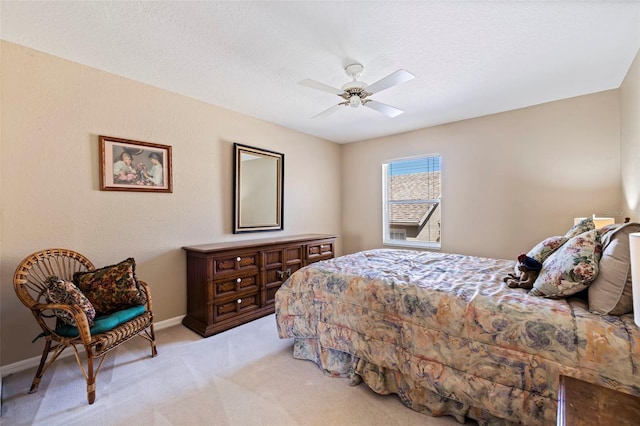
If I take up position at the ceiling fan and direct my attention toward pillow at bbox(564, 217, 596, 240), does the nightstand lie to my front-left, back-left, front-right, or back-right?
front-right

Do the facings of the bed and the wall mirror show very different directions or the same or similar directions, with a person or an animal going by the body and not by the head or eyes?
very different directions

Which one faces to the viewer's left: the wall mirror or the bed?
the bed

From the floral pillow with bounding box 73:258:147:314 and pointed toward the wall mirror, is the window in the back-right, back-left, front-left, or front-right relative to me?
front-right

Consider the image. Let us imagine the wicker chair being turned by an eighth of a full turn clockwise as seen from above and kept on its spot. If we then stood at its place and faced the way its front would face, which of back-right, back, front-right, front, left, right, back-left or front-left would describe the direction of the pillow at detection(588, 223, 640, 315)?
front-left

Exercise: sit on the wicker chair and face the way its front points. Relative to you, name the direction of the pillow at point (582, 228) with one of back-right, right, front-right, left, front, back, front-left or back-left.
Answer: front

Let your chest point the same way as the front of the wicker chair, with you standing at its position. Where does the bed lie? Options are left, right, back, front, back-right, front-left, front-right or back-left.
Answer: front

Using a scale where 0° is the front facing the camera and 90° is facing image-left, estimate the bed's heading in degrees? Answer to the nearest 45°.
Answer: approximately 90°

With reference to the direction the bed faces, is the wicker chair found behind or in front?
in front

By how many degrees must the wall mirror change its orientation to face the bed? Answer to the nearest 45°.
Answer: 0° — it already faces it

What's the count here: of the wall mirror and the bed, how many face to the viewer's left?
1

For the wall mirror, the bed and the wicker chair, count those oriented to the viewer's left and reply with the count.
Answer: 1

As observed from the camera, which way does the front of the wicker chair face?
facing the viewer and to the right of the viewer
